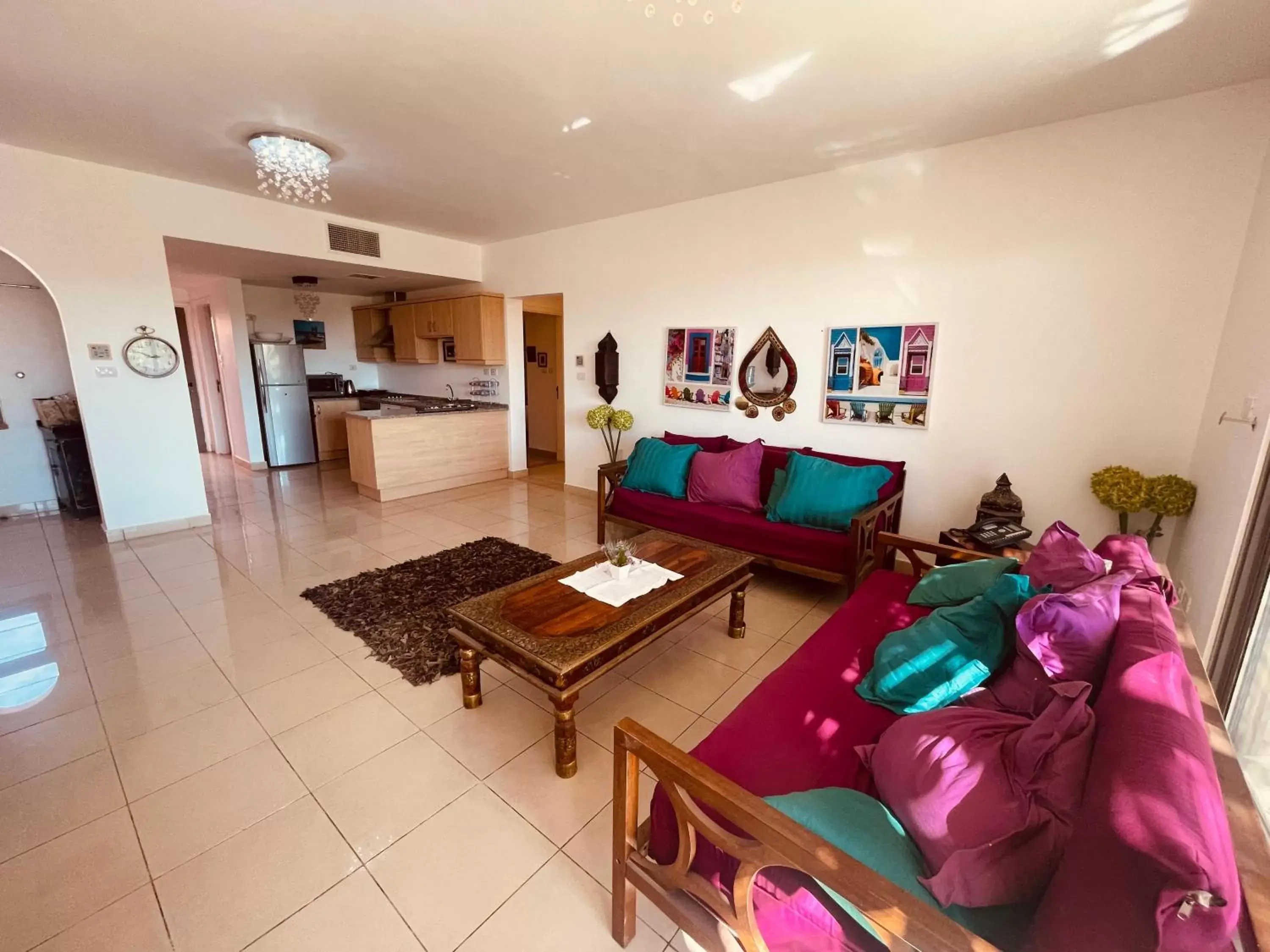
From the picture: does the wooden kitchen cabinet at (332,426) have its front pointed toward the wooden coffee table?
yes

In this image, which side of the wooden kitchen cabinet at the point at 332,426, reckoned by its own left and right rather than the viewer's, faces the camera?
front

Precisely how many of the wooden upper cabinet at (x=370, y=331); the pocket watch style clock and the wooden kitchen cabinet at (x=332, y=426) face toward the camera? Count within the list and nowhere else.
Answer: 3

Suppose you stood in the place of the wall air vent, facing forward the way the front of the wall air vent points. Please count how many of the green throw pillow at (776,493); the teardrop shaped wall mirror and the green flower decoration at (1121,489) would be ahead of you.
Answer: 3

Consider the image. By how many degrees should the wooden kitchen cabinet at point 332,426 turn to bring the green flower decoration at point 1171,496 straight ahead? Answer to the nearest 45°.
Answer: approximately 45° to its left

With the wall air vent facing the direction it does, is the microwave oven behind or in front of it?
behind

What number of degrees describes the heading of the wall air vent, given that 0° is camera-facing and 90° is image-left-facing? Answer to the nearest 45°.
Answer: approximately 315°

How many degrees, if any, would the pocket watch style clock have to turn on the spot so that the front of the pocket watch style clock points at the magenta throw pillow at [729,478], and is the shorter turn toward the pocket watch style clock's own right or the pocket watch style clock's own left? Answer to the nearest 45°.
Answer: approximately 45° to the pocket watch style clock's own left

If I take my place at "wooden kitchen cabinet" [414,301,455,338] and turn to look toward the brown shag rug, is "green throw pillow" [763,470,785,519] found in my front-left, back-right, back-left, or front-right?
front-left

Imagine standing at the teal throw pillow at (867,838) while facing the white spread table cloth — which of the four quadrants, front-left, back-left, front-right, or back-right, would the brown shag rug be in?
front-left

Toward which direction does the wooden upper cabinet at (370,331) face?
toward the camera

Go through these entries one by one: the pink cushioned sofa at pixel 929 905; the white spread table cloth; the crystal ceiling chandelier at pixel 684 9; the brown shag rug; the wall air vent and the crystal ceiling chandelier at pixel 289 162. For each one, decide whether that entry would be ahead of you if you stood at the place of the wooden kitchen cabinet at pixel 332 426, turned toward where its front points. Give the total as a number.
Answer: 6

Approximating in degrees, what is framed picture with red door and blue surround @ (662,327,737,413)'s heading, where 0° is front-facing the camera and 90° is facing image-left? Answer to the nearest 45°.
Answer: approximately 45°

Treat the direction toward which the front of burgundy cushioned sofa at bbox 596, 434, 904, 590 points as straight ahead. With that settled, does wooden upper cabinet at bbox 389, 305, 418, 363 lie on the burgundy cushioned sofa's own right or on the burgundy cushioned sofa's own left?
on the burgundy cushioned sofa's own right

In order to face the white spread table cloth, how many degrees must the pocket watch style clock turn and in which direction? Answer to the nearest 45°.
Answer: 0° — it already faces it
